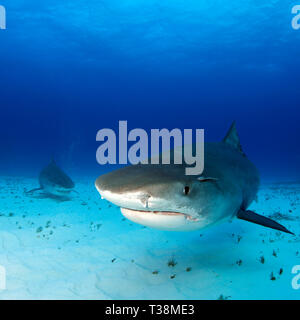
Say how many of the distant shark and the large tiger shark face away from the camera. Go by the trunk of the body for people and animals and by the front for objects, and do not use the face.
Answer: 0

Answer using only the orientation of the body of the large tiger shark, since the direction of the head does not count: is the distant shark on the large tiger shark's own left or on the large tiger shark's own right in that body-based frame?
on the large tiger shark's own right

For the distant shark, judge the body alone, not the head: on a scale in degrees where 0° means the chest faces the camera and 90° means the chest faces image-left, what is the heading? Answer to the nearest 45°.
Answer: approximately 315°

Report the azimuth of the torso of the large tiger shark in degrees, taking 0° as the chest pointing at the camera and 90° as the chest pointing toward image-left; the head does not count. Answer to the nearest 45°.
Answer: approximately 45°

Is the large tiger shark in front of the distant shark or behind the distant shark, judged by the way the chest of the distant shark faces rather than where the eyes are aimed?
in front
